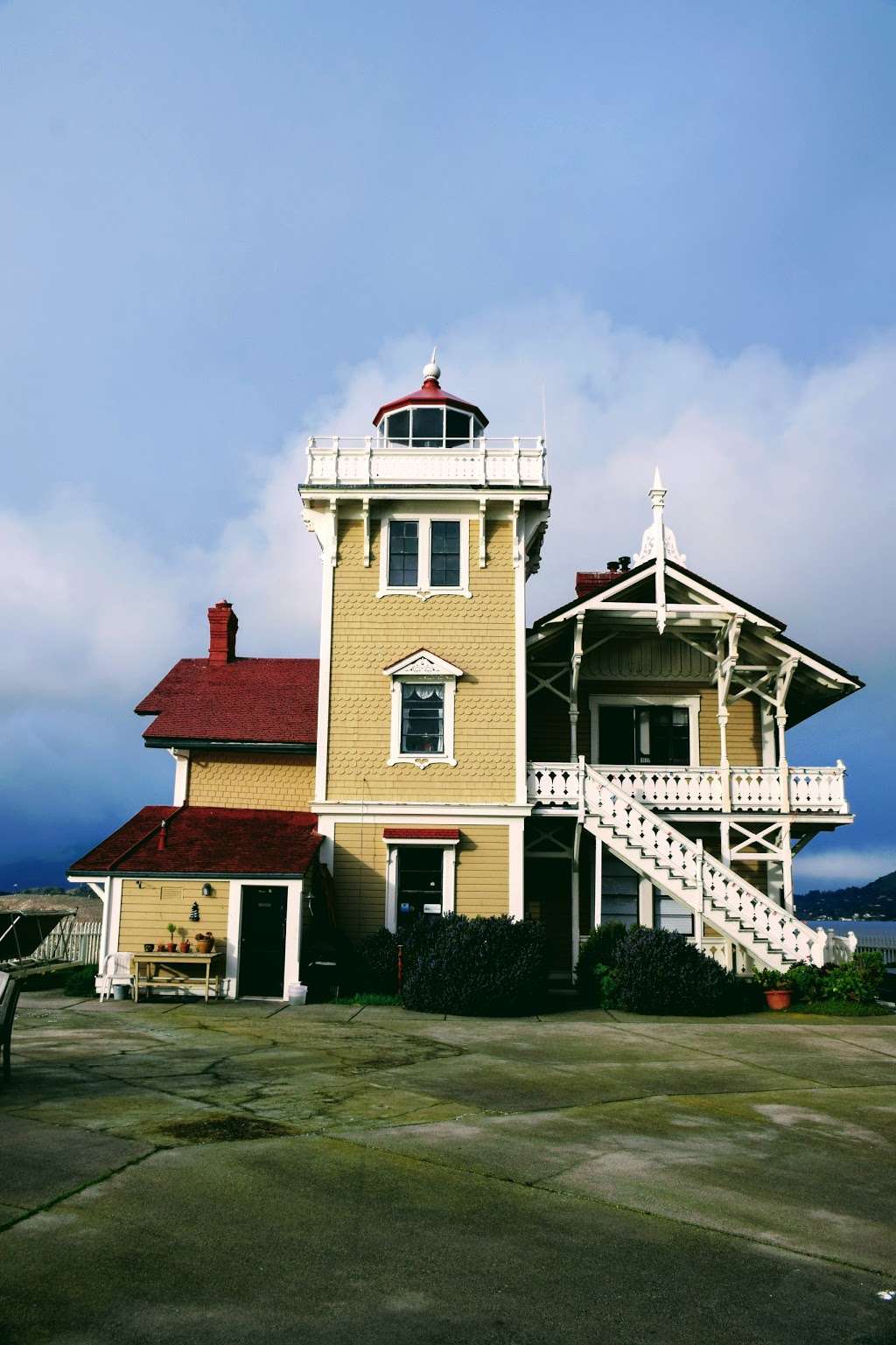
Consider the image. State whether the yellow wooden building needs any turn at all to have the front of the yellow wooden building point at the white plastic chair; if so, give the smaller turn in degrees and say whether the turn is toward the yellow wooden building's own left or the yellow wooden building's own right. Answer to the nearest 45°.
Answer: approximately 45° to the yellow wooden building's own right

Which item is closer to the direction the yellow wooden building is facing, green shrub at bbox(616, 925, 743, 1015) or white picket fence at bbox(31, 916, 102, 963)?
the green shrub

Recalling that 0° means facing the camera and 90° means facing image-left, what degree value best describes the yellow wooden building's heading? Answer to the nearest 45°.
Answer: approximately 0°

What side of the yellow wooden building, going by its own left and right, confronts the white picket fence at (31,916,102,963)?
right

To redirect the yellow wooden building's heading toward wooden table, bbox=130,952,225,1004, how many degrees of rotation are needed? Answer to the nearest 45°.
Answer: approximately 45° to its right

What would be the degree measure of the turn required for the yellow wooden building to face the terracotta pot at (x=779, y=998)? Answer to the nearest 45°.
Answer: approximately 45° to its left
